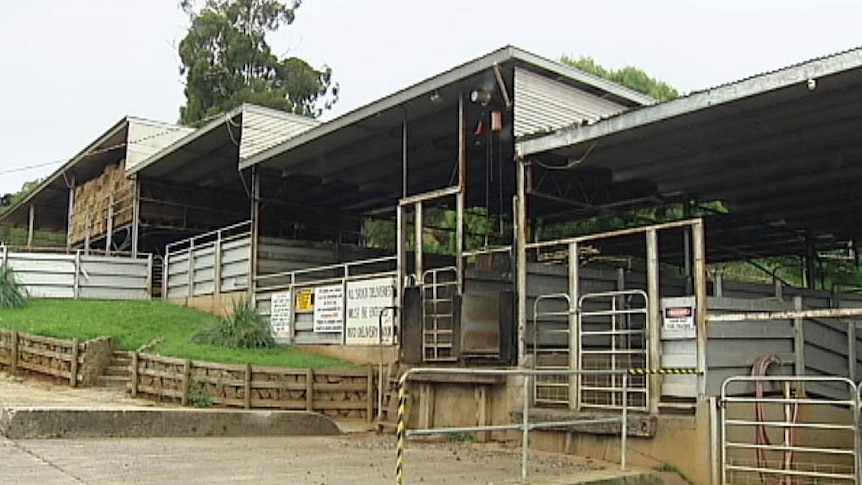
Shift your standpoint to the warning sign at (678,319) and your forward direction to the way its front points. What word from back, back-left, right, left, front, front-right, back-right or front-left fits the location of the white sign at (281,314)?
back-right

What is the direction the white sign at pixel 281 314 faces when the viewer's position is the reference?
facing the viewer

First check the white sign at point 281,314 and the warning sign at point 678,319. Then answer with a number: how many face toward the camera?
2

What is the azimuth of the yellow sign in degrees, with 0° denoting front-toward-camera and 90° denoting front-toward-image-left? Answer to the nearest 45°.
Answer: approximately 0°

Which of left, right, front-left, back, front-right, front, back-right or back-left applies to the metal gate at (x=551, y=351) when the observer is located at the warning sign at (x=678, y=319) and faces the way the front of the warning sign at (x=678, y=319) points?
back-right

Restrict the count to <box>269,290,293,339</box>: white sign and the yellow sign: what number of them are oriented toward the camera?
2

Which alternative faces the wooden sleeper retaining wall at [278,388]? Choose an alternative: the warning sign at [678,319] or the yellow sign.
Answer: the yellow sign

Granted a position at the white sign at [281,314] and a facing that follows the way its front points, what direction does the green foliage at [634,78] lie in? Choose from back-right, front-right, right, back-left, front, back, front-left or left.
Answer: back-left

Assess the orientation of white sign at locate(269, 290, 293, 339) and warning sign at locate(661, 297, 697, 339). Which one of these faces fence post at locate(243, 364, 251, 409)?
white sign at locate(269, 290, 293, 339)

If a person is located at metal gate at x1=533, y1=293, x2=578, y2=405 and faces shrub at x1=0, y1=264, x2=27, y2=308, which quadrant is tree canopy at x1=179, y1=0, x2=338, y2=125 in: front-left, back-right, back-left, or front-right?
front-right

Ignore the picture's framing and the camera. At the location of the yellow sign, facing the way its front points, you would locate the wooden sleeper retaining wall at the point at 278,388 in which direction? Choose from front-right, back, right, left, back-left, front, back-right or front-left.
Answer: front

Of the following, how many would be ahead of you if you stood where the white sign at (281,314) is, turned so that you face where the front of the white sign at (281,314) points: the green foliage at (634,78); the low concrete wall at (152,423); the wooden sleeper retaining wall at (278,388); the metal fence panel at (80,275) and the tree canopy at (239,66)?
2

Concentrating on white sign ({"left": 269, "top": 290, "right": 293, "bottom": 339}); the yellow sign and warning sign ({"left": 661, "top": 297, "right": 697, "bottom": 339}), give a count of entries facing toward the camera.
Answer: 3

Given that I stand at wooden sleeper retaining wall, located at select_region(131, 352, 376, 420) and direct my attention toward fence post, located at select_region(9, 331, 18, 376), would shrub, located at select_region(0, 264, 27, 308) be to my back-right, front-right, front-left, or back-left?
front-right

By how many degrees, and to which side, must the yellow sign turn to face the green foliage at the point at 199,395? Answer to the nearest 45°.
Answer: approximately 45° to its right
